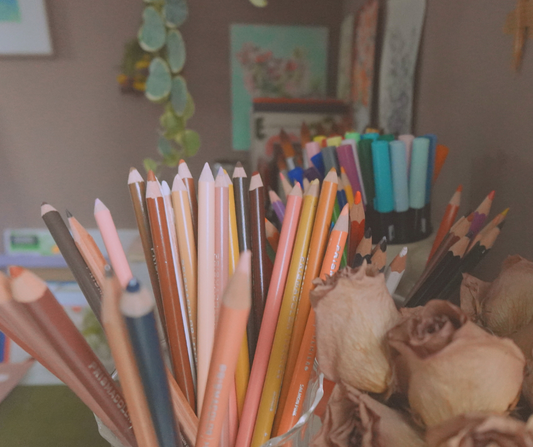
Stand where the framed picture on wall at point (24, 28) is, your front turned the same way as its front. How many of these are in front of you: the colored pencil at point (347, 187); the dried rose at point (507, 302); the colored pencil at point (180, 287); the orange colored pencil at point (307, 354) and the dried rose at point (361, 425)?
5

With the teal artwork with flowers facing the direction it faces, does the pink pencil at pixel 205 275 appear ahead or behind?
ahead

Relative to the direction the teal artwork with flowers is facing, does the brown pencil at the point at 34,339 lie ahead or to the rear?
ahead

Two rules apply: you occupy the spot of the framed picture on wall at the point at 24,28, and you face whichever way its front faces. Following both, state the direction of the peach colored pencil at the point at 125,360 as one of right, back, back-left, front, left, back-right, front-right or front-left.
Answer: front

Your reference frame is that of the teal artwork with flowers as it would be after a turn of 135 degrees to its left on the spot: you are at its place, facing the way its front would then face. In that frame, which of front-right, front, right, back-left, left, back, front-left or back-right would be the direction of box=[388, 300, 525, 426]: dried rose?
back-right

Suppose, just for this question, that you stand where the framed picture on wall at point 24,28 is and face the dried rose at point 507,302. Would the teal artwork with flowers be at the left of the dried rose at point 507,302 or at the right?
left

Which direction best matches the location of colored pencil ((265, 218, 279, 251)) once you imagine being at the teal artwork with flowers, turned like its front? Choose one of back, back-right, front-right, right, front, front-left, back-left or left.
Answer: front

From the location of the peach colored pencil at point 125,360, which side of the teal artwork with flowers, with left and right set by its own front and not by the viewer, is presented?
front

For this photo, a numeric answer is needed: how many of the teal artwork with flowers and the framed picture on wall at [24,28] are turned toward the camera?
2

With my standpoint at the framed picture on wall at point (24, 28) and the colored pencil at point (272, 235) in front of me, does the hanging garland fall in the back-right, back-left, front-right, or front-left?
front-left

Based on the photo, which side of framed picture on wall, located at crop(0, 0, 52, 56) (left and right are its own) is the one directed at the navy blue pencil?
front

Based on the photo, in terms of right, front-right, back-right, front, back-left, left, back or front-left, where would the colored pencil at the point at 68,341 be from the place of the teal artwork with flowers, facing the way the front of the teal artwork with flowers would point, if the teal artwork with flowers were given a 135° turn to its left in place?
back-right

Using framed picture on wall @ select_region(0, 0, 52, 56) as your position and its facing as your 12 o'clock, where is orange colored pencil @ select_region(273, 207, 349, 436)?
The orange colored pencil is roughly at 12 o'clock from the framed picture on wall.

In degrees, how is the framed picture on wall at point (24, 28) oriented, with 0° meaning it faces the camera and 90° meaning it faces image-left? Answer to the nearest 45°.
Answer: approximately 0°

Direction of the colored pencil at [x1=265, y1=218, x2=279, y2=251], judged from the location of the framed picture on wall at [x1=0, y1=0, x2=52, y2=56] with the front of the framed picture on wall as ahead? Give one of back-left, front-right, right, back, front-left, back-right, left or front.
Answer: front

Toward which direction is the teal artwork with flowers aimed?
toward the camera

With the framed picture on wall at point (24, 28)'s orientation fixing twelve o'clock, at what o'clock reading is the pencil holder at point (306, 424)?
The pencil holder is roughly at 12 o'clock from the framed picture on wall.

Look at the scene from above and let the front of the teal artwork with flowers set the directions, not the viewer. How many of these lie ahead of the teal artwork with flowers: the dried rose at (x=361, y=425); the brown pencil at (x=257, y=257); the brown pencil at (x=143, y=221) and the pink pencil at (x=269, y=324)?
4
